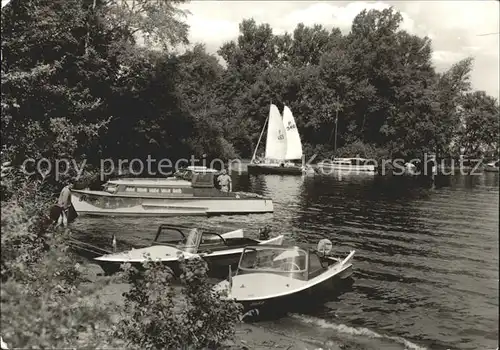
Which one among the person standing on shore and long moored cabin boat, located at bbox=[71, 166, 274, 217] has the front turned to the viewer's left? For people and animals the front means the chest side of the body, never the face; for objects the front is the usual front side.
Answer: the long moored cabin boat

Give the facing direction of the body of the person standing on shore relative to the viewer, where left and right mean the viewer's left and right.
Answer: facing away from the viewer and to the right of the viewer

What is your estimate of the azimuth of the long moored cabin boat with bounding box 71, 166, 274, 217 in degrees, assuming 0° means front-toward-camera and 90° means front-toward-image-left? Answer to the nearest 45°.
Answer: approximately 90°

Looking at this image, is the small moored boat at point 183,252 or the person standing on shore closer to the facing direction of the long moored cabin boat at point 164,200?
the person standing on shore

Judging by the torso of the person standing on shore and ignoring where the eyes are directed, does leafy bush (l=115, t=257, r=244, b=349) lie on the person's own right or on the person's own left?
on the person's own right

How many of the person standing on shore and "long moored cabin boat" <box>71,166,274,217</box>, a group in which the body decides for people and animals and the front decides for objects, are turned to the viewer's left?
1

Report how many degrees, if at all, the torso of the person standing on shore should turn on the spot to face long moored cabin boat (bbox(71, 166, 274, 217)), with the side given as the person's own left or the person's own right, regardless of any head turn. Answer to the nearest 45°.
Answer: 0° — they already face it

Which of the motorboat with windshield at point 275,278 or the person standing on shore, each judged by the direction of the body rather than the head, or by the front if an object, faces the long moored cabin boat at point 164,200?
the person standing on shore

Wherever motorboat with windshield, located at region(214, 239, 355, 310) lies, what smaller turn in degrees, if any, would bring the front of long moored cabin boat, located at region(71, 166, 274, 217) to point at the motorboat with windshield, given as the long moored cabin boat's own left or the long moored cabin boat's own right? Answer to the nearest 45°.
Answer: approximately 90° to the long moored cabin boat's own left

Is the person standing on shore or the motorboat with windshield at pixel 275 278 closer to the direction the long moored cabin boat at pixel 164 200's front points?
the person standing on shore
